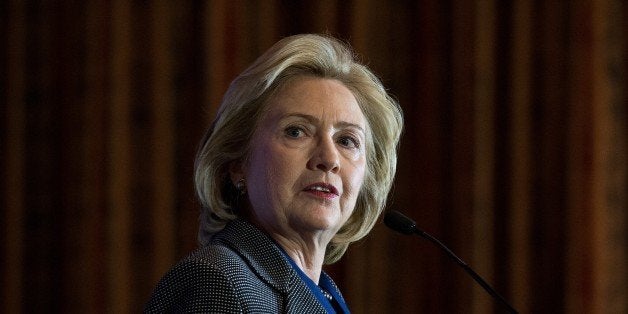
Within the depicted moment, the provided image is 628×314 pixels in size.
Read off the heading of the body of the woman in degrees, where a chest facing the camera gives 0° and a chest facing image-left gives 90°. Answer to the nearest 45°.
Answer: approximately 315°

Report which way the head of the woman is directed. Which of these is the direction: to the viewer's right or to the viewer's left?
to the viewer's right
